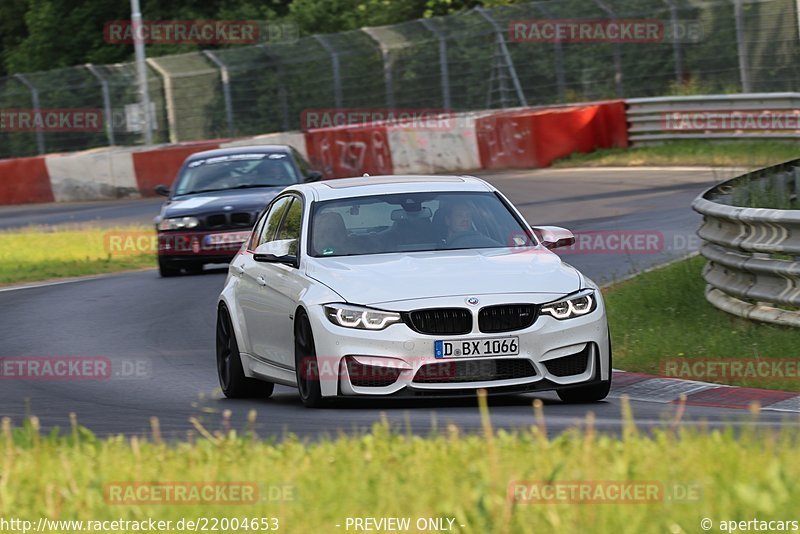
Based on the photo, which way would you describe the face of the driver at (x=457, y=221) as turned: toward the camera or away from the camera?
toward the camera

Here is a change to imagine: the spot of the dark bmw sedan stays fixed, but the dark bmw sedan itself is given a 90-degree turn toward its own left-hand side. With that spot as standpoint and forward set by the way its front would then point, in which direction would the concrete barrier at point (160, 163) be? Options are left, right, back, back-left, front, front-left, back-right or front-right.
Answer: left

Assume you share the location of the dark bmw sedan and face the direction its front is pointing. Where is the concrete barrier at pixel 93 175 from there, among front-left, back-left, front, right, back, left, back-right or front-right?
back

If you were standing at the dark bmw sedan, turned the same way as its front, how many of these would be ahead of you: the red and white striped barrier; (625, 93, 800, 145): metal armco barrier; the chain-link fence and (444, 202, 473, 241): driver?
1

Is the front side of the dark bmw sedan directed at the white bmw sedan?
yes

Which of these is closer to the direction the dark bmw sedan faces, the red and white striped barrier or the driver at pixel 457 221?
the driver

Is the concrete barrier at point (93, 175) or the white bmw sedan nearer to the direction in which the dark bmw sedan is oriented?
the white bmw sedan

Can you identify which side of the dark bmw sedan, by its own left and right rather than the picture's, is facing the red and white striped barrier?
back

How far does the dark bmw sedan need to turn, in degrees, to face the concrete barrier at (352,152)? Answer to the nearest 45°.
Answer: approximately 180°

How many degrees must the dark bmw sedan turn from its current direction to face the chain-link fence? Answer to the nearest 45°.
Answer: approximately 180°

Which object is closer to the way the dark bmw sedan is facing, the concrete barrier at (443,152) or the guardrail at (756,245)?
the guardrail

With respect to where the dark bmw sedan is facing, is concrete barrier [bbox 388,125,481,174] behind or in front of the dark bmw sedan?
behind

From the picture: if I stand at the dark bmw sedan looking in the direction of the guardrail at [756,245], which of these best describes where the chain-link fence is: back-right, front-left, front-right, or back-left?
back-left

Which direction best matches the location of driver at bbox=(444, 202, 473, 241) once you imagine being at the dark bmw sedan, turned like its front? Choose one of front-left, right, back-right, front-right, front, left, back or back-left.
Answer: front

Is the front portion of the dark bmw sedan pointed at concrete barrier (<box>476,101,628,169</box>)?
no

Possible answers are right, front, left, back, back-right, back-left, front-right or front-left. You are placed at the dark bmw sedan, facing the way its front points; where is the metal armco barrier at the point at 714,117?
back-left

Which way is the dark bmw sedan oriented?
toward the camera
